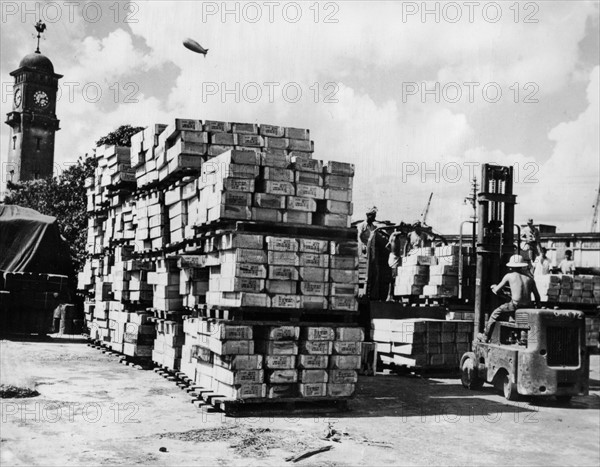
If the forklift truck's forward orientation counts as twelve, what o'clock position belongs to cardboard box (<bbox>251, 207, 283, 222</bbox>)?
The cardboard box is roughly at 9 o'clock from the forklift truck.

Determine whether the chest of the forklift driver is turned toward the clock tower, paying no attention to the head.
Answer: yes

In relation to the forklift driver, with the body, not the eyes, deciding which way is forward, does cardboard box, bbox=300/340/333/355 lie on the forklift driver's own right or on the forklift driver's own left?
on the forklift driver's own left

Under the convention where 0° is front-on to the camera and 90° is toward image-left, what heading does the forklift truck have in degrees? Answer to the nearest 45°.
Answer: approximately 135°

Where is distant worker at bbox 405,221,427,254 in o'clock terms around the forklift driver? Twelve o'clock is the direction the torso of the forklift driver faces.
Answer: The distant worker is roughly at 1 o'clock from the forklift driver.

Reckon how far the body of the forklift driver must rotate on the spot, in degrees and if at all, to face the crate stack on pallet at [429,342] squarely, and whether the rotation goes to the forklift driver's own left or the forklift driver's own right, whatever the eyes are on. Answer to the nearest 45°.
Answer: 0° — they already face it

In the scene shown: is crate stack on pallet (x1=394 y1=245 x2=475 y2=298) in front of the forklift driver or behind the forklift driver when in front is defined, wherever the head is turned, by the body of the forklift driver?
in front

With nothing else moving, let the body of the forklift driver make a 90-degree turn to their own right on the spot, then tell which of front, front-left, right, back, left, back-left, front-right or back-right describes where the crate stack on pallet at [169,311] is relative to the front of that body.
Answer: back-left

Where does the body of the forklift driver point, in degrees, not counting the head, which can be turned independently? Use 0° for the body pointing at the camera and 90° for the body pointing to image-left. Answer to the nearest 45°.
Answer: approximately 135°

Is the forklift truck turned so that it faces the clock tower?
yes
